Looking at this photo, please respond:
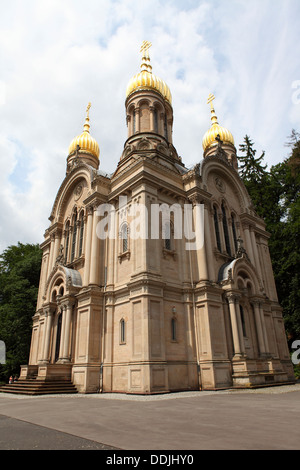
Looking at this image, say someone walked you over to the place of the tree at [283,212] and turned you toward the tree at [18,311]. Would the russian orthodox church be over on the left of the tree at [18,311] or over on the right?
left

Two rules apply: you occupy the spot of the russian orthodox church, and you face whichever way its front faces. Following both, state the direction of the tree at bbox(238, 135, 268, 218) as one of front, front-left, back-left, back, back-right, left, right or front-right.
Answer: back

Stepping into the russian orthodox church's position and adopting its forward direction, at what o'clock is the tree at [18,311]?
The tree is roughly at 3 o'clock from the russian orthodox church.

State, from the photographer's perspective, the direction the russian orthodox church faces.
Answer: facing the viewer and to the left of the viewer
